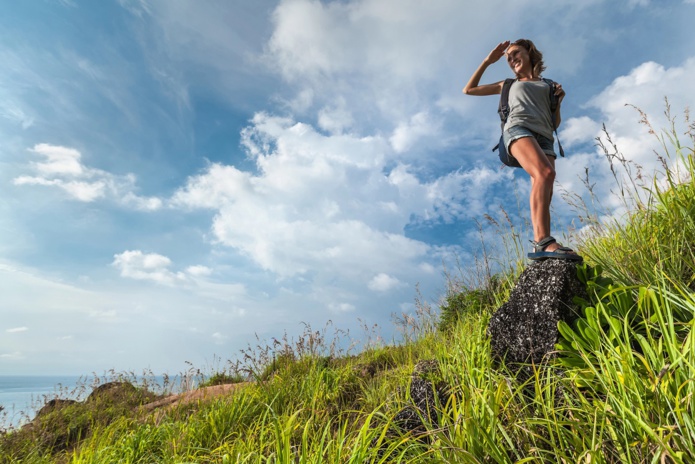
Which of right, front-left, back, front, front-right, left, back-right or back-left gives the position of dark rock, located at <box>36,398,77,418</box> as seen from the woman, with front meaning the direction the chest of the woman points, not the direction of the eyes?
back-right
